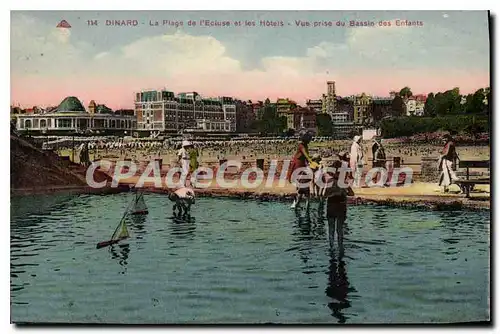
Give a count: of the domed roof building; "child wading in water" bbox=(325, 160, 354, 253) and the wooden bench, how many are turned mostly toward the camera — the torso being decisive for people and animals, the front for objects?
2

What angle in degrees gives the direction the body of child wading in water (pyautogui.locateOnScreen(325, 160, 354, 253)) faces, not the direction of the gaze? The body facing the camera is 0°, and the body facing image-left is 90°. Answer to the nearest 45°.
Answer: approximately 180°

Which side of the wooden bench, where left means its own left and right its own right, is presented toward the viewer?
front

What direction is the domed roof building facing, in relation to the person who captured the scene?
facing the viewer

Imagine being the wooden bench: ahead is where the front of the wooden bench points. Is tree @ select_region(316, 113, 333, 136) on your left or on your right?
on your right
